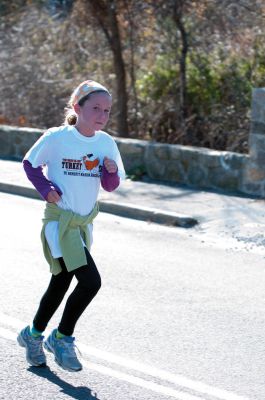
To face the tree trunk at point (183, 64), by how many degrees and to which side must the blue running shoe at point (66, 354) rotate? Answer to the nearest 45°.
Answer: approximately 135° to its left
